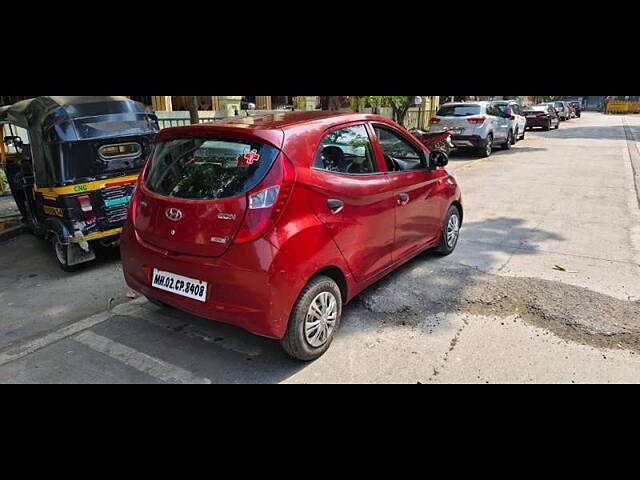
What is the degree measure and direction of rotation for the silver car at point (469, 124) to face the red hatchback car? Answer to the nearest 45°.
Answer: approximately 135° to its right

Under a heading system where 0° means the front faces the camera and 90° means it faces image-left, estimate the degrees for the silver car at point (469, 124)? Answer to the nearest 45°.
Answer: approximately 225°

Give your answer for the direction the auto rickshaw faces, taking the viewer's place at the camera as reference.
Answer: facing away from the viewer and to the left of the viewer

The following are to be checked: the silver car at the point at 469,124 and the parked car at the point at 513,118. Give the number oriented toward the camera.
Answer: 0

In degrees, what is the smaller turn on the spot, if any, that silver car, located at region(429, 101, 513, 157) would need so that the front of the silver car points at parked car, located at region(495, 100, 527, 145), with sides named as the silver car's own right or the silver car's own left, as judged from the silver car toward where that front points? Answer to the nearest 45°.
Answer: approximately 45° to the silver car's own left

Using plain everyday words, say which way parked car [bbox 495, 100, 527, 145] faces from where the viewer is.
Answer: facing away from the viewer and to the right of the viewer

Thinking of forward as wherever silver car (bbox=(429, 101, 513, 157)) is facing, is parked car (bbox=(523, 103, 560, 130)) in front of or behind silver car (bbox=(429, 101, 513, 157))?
in front

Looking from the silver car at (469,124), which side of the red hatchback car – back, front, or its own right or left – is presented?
front

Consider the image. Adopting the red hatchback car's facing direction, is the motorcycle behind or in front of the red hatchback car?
in front

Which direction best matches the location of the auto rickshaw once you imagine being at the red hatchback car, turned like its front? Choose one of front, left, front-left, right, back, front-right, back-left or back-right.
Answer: left
